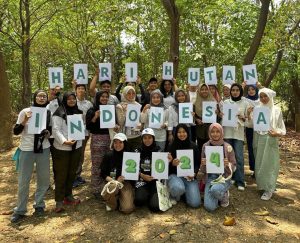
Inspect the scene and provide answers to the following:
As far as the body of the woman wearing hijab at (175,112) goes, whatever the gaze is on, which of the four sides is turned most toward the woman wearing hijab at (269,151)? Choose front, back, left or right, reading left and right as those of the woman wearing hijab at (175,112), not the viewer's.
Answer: left

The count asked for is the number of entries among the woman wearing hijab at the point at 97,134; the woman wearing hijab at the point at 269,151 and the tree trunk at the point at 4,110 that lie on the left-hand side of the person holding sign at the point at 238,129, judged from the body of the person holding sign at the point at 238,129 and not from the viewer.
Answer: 1

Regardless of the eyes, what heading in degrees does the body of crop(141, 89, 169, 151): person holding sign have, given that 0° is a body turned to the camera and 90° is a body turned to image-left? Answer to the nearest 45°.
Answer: approximately 0°

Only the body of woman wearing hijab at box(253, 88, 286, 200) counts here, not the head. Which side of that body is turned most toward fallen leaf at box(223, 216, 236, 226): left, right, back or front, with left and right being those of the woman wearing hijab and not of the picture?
front
